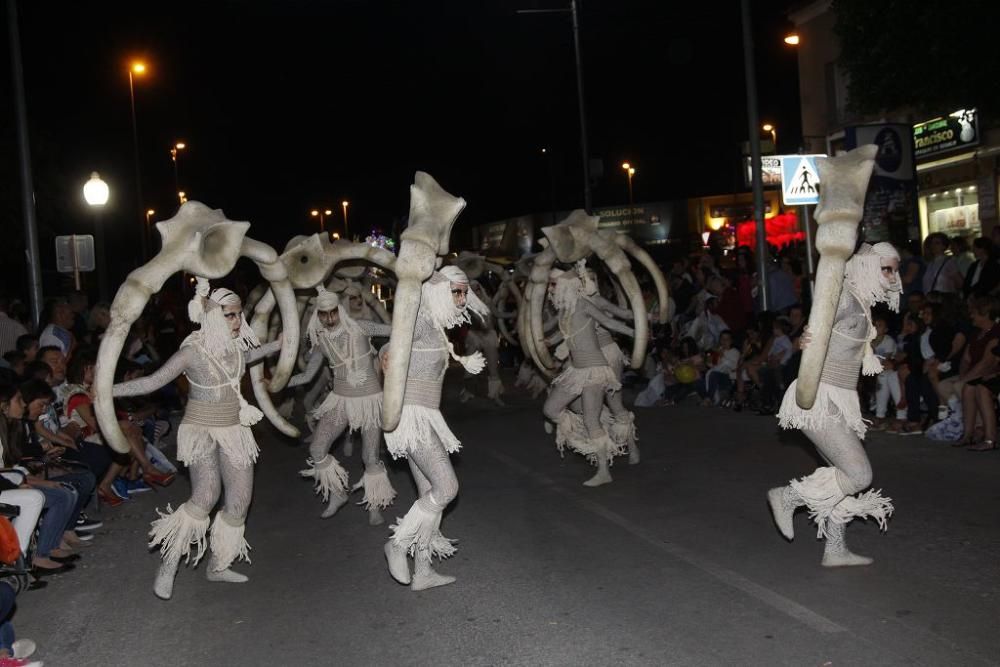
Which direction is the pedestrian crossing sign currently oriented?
toward the camera

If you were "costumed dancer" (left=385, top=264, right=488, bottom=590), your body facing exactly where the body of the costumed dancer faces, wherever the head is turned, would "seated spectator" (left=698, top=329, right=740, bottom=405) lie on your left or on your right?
on your left

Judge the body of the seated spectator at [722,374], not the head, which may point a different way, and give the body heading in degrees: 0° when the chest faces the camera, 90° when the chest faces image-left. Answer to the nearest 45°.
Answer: approximately 45°

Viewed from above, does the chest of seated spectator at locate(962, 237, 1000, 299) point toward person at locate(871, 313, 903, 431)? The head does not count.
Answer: yes

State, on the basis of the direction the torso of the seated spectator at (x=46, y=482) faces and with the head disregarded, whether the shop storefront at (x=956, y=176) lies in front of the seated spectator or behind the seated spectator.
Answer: in front

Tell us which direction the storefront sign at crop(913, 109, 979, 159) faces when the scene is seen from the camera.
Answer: facing the viewer and to the left of the viewer

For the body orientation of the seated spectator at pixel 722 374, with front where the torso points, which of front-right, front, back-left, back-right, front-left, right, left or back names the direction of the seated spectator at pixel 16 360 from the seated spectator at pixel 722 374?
front

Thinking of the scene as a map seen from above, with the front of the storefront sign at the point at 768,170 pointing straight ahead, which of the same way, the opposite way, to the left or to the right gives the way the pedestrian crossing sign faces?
the same way

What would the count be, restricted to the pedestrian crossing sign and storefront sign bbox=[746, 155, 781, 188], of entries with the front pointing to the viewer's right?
0

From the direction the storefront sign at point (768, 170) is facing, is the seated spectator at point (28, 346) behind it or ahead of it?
ahead

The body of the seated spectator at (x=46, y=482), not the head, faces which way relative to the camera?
to the viewer's right
